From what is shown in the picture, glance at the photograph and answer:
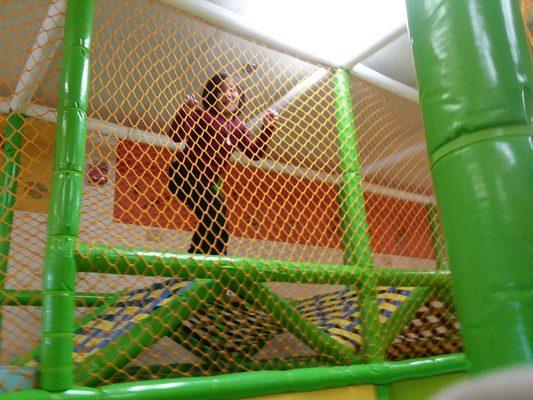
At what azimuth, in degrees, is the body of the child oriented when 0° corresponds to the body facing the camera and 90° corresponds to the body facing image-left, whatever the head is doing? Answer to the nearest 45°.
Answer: approximately 315°
